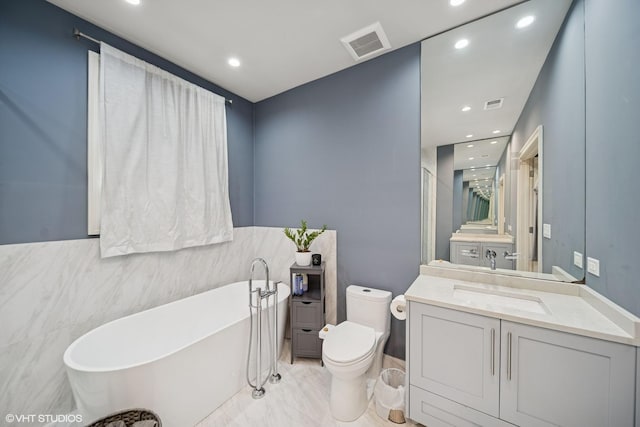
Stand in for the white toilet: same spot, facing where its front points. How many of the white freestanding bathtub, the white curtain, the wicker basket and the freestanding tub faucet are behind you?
0

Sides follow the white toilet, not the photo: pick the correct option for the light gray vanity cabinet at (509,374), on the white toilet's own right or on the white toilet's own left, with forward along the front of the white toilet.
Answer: on the white toilet's own left

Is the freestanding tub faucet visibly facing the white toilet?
no

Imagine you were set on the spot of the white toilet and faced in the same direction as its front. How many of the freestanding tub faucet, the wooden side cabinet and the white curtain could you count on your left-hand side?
0

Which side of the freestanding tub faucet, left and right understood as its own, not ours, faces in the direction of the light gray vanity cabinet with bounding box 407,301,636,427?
back

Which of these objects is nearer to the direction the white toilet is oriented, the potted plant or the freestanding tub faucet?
the freestanding tub faucet

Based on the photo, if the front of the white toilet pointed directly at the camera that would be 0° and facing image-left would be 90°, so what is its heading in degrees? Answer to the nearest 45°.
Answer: approximately 45°

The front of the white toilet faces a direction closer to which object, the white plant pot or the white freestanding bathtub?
the white freestanding bathtub

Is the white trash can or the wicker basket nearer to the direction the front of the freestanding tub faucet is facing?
the wicker basket

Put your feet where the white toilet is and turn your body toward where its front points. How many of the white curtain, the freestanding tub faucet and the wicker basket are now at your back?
0

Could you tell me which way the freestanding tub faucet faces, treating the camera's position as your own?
facing away from the viewer and to the left of the viewer

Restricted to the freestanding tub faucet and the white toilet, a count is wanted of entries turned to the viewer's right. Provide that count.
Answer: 0

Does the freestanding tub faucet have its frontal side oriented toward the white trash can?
no

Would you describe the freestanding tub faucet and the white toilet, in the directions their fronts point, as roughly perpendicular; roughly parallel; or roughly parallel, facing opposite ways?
roughly perpendicular

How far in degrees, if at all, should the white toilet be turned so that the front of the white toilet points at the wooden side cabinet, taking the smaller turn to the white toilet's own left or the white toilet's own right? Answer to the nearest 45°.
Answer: approximately 90° to the white toilet's own right

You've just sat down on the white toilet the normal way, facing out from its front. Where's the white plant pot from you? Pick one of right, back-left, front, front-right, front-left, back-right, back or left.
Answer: right

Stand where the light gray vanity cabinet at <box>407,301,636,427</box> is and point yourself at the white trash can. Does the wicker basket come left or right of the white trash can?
left
